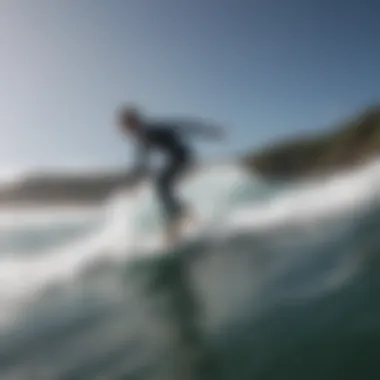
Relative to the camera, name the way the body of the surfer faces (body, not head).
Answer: to the viewer's left
